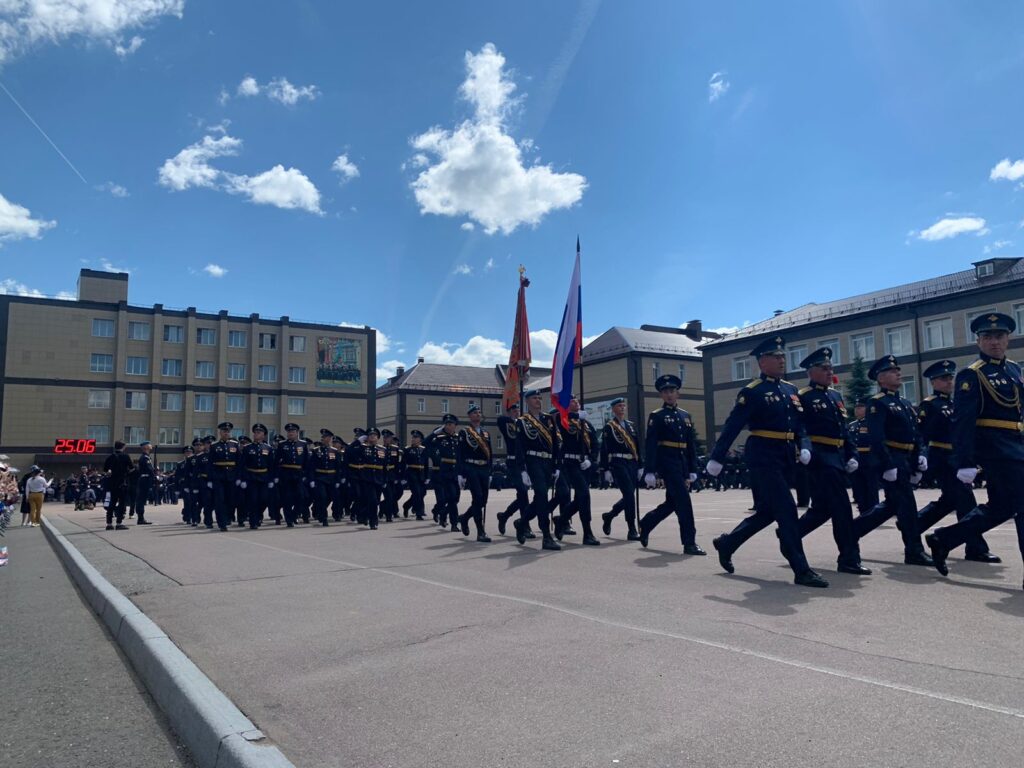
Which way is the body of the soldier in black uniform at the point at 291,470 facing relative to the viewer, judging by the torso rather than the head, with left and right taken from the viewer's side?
facing the viewer

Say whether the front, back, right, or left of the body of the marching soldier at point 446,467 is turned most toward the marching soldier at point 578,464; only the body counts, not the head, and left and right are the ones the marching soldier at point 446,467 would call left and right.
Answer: front

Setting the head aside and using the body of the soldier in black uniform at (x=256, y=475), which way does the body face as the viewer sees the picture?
toward the camera

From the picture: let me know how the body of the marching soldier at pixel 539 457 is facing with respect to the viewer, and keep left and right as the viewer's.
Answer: facing the viewer and to the right of the viewer

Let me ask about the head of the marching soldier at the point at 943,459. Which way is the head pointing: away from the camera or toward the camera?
toward the camera

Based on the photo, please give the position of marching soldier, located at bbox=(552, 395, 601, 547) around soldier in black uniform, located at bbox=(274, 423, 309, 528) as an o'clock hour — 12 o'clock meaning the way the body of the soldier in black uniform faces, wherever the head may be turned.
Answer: The marching soldier is roughly at 11 o'clock from the soldier in black uniform.

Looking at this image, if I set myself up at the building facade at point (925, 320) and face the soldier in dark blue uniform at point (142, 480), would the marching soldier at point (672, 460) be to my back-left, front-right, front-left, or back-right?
front-left

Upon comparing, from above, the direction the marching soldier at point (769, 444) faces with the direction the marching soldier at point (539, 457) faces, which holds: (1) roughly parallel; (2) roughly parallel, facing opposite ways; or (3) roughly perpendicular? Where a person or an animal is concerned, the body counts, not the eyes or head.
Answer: roughly parallel

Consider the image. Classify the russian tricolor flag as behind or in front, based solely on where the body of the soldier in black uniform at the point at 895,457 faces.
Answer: behind

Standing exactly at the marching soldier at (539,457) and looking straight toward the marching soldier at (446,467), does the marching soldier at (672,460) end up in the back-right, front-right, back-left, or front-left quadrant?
back-right

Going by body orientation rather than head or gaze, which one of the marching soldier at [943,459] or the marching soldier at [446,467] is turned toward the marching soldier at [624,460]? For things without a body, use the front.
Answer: the marching soldier at [446,467]

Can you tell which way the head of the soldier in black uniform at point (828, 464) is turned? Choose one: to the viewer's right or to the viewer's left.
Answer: to the viewer's right
